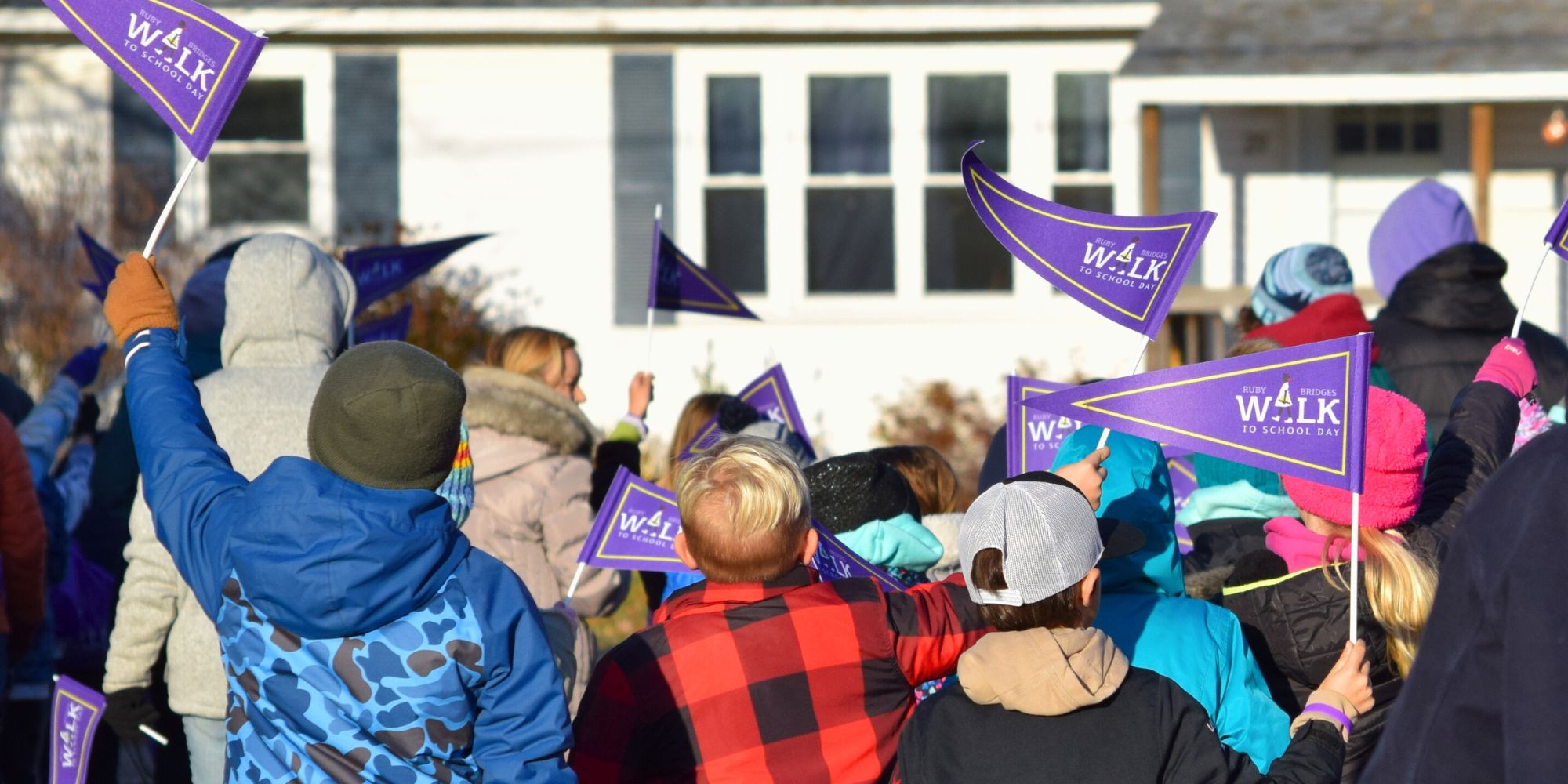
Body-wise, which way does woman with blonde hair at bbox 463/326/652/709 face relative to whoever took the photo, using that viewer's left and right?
facing away from the viewer and to the right of the viewer

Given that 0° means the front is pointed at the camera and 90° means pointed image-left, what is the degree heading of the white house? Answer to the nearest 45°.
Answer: approximately 0°

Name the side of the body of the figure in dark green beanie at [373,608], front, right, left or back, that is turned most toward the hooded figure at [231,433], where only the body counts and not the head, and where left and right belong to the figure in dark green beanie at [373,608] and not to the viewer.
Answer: front

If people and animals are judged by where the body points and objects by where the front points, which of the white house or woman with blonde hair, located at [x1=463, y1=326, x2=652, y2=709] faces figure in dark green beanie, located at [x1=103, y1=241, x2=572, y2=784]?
the white house

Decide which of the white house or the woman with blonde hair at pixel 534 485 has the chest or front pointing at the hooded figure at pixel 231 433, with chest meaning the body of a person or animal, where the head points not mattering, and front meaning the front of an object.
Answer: the white house

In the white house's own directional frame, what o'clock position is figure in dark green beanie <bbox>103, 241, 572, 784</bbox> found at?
The figure in dark green beanie is roughly at 12 o'clock from the white house.

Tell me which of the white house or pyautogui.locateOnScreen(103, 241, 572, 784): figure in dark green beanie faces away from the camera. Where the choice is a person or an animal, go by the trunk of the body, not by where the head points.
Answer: the figure in dark green beanie

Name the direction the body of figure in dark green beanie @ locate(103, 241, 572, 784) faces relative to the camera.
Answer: away from the camera

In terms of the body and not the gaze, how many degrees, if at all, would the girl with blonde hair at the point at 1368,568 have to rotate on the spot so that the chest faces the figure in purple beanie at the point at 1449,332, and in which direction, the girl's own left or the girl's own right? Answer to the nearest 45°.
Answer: approximately 45° to the girl's own right

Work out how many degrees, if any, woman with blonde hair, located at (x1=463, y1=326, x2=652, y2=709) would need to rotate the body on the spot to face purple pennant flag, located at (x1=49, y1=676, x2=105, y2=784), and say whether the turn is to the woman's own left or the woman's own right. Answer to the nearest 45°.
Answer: approximately 180°

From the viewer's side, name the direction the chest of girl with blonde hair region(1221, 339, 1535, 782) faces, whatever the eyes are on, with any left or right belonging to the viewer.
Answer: facing away from the viewer and to the left of the viewer
